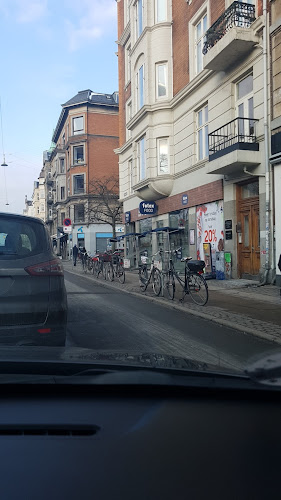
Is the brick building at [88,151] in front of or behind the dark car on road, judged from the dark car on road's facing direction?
in front

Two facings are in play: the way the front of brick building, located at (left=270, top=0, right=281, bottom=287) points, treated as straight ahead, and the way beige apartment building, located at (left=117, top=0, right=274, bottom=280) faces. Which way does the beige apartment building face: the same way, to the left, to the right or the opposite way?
the same way

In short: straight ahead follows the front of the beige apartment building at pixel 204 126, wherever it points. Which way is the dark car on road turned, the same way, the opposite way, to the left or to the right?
to the right

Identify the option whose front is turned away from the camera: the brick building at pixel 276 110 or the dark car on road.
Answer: the dark car on road

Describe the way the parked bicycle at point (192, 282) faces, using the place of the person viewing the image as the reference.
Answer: facing away from the viewer and to the left of the viewer

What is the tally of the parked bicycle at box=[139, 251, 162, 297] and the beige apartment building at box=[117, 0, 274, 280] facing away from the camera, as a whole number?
0

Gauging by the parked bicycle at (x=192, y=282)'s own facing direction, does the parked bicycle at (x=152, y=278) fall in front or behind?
in front

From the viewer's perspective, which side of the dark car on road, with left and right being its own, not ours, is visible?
back

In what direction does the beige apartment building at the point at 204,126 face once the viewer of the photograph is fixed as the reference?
facing the viewer and to the left of the viewer

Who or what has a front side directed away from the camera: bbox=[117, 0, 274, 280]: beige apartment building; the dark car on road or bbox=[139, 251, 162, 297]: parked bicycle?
the dark car on road

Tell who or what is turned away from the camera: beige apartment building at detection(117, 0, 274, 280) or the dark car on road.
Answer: the dark car on road

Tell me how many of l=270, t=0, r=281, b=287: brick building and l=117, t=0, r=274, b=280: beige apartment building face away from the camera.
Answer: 0

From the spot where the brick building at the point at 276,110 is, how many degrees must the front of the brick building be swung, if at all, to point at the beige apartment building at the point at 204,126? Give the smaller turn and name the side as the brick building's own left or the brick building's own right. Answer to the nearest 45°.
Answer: approximately 90° to the brick building's own right
